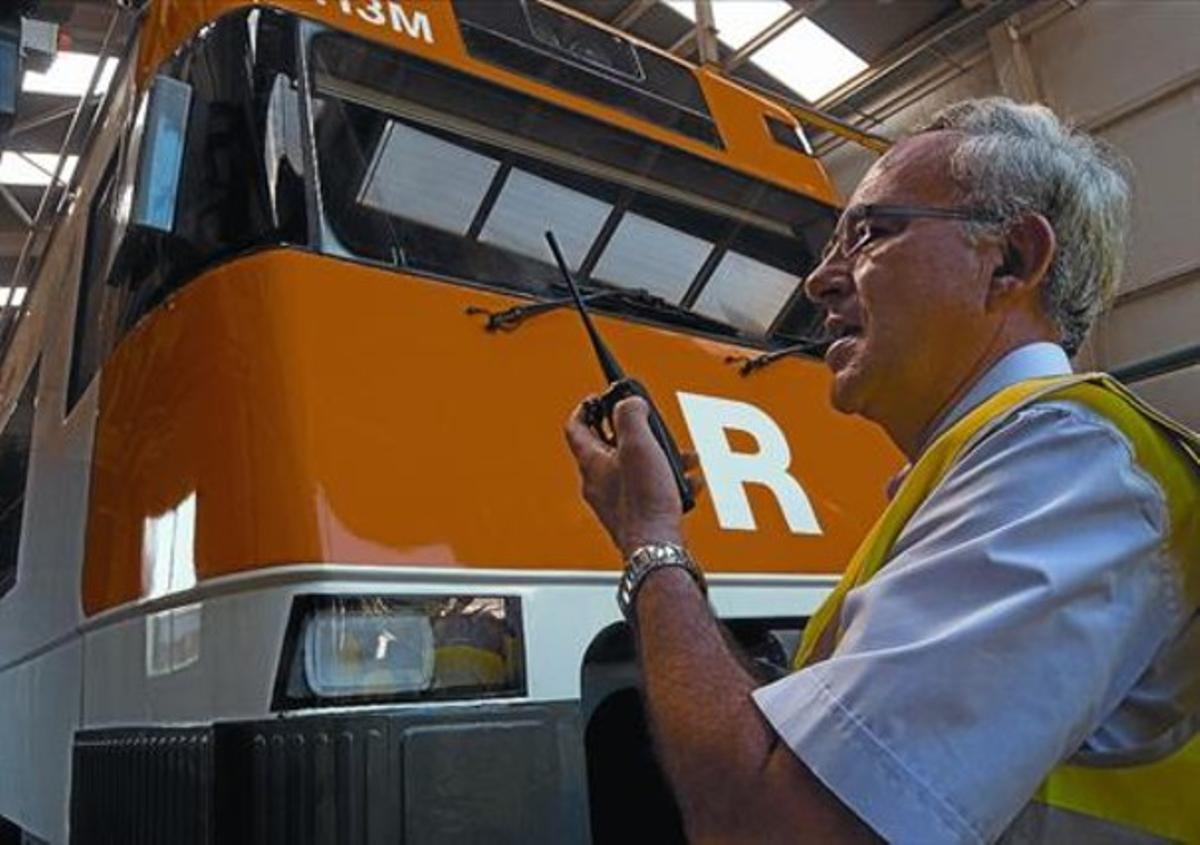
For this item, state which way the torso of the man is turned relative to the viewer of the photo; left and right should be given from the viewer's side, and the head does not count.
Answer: facing to the left of the viewer

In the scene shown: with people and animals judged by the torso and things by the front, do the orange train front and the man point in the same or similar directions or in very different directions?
very different directions

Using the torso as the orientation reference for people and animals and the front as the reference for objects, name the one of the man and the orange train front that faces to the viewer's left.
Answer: the man

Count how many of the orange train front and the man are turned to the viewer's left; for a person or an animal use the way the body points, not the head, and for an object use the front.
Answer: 1
